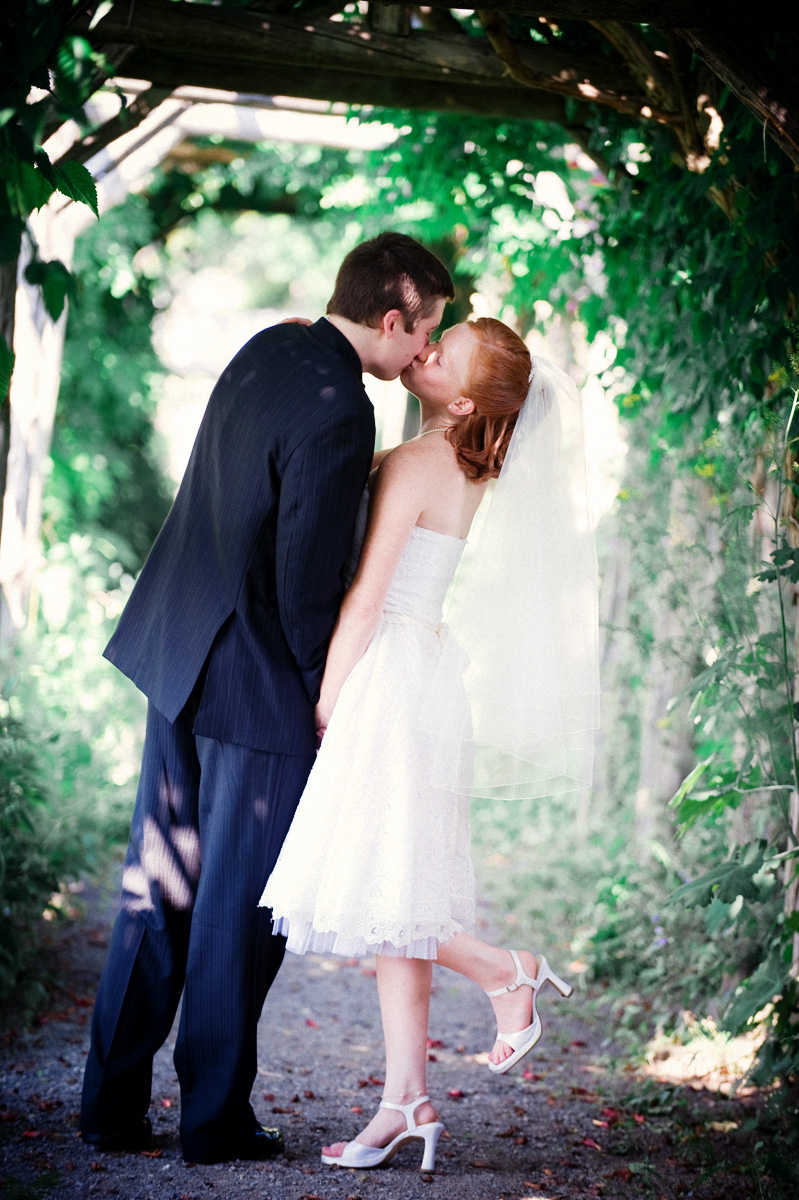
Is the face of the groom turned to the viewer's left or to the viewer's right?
to the viewer's right

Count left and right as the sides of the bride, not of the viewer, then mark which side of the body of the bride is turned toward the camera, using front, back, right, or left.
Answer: left

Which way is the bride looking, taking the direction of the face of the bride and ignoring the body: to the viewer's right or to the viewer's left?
to the viewer's left
